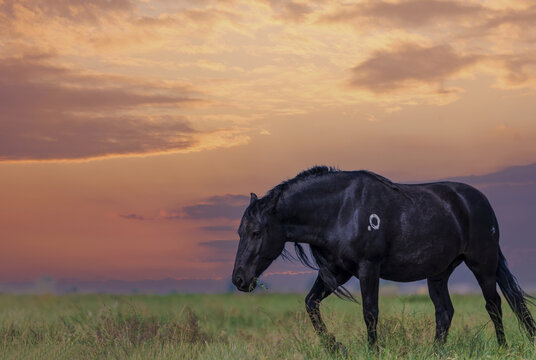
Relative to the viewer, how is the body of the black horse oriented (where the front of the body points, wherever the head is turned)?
to the viewer's left
